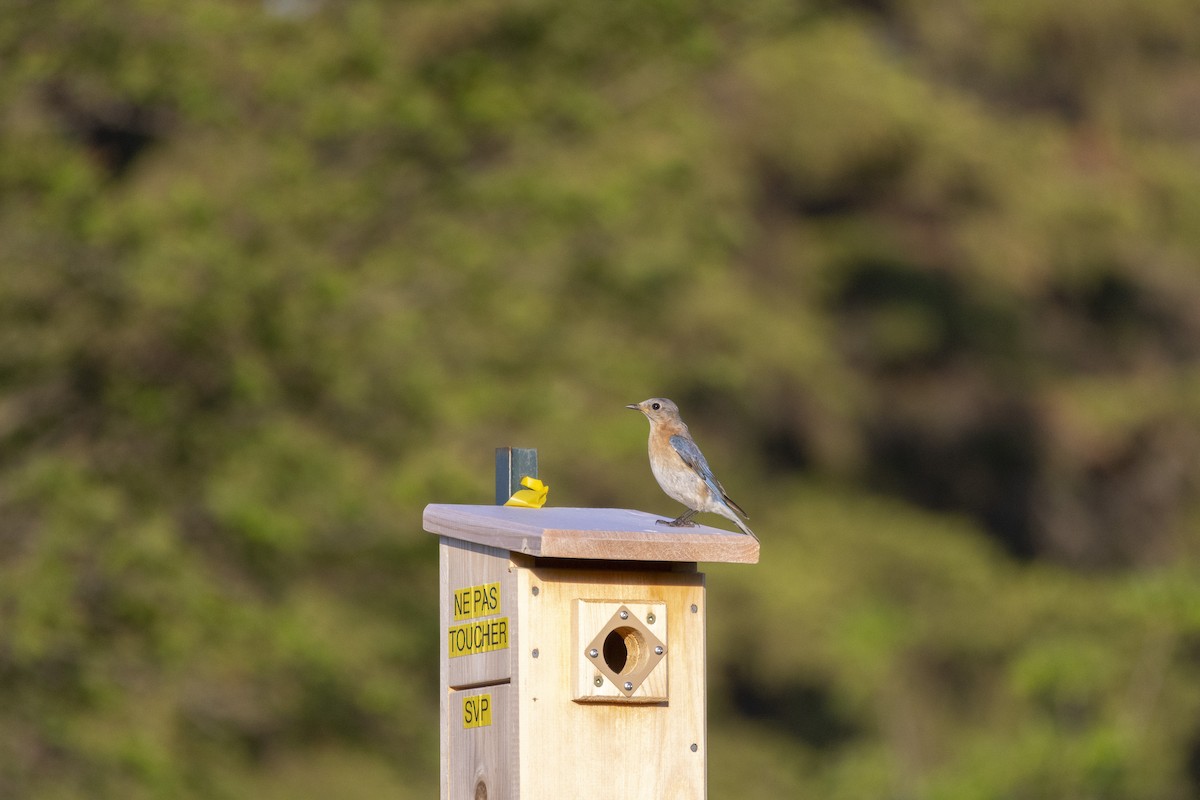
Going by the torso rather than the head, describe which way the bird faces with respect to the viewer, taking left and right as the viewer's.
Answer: facing to the left of the viewer
